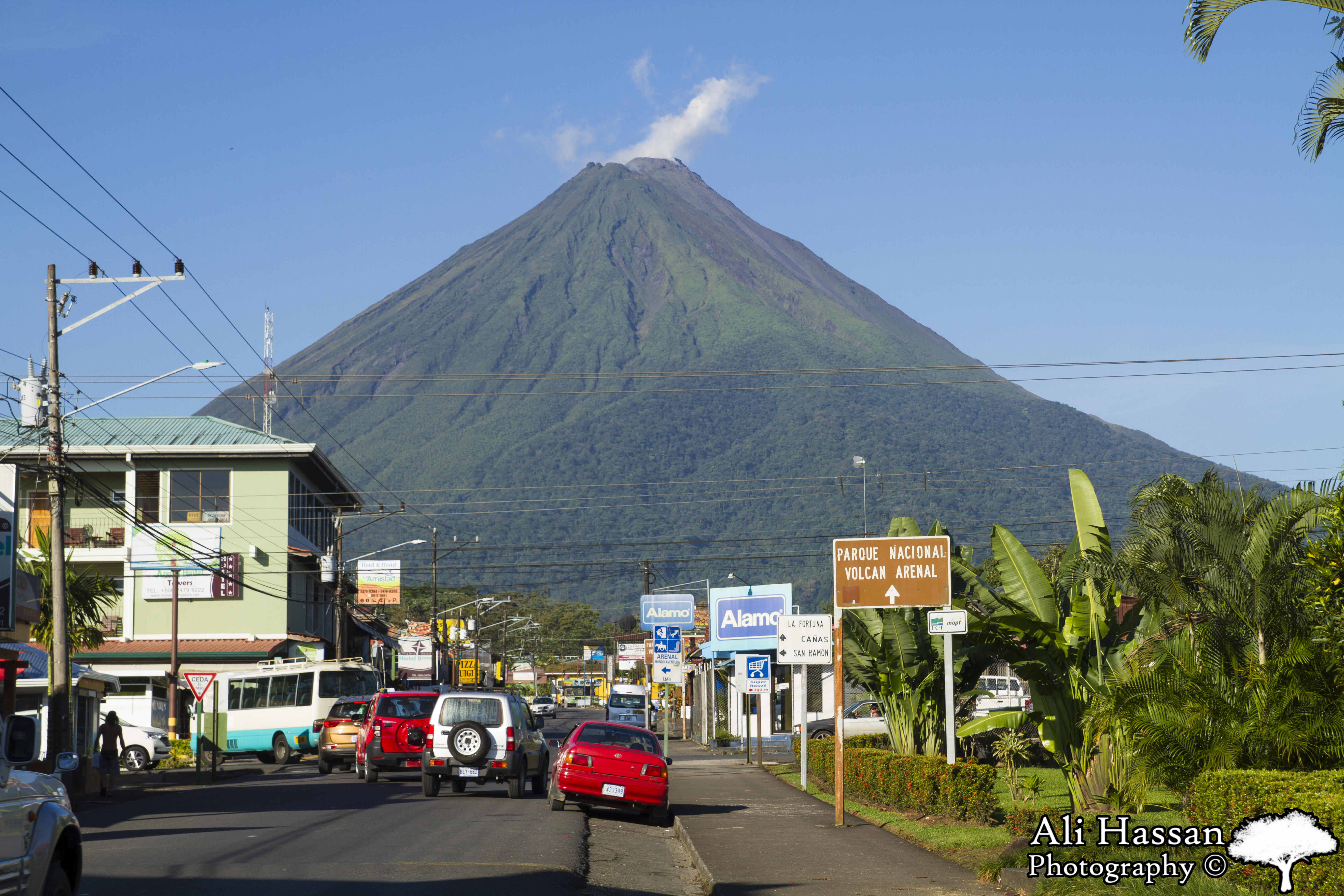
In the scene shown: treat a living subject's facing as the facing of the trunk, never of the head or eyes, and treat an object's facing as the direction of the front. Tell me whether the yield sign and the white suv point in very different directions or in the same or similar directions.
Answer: very different directions

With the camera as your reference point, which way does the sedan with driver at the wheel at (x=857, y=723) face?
facing to the left of the viewer

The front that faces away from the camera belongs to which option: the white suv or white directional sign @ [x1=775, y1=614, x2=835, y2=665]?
the white suv

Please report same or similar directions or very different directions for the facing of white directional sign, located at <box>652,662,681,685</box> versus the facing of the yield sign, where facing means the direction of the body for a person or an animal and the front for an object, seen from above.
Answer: same or similar directions

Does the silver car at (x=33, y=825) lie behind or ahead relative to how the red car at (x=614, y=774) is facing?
behind

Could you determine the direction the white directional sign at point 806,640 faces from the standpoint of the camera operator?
facing the viewer

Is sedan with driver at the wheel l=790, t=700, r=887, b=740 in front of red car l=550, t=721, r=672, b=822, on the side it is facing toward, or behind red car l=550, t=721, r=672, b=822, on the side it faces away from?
in front

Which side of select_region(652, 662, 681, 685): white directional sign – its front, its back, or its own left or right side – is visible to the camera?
front

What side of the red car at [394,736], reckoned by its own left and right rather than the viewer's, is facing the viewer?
back

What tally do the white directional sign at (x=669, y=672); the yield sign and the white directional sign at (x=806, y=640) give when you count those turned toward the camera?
3

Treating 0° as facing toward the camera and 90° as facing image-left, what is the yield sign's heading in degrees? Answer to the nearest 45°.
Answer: approximately 0°

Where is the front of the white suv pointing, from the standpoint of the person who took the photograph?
facing away from the viewer

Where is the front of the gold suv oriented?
away from the camera

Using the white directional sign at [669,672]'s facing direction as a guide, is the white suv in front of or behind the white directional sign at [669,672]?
in front

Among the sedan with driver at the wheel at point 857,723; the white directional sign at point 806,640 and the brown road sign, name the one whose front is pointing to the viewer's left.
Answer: the sedan with driver at the wheel

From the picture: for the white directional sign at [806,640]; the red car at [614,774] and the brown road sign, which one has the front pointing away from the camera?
the red car
